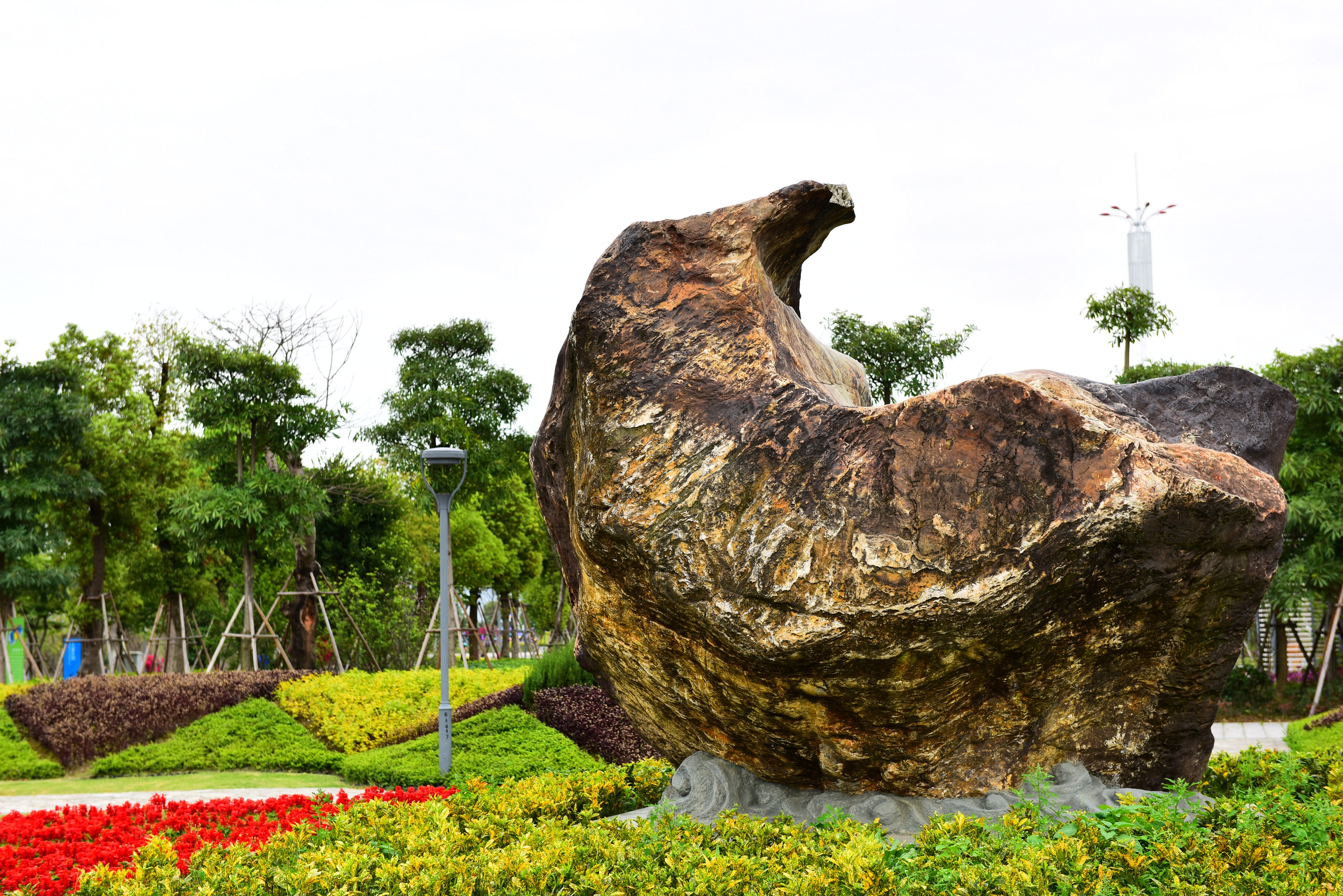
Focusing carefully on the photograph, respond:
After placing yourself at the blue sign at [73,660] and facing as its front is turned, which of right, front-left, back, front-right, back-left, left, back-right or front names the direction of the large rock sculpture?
front

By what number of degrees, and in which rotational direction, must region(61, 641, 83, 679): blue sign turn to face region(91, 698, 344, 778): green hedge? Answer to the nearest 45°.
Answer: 0° — it already faces it

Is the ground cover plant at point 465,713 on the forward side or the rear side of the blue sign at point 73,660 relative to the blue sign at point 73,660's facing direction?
on the forward side

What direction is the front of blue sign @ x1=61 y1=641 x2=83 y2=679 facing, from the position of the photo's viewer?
facing the viewer

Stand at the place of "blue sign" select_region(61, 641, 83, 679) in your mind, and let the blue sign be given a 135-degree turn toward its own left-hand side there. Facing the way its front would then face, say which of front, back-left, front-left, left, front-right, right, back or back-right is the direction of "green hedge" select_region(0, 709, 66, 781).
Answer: back-right
